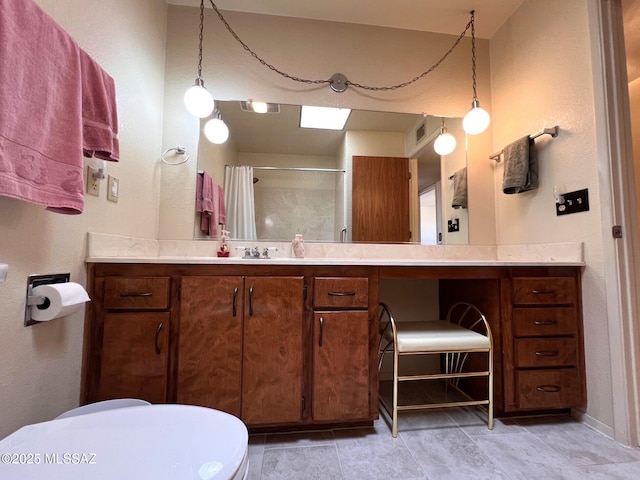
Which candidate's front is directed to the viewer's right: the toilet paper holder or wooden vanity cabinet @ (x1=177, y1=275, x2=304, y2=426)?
the toilet paper holder

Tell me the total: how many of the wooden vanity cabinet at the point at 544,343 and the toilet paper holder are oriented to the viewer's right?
1

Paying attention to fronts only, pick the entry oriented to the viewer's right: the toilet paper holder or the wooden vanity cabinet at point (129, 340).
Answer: the toilet paper holder

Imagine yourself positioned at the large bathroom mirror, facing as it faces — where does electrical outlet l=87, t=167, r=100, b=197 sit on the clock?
The electrical outlet is roughly at 2 o'clock from the large bathroom mirror.

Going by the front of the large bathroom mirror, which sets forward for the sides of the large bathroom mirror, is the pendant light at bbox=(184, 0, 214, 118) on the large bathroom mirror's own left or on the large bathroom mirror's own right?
on the large bathroom mirror's own right

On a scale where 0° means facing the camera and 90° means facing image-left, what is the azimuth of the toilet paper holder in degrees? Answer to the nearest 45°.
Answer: approximately 270°

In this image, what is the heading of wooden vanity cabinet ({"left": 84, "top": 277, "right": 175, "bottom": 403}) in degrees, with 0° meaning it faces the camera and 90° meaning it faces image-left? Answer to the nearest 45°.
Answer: approximately 0°
